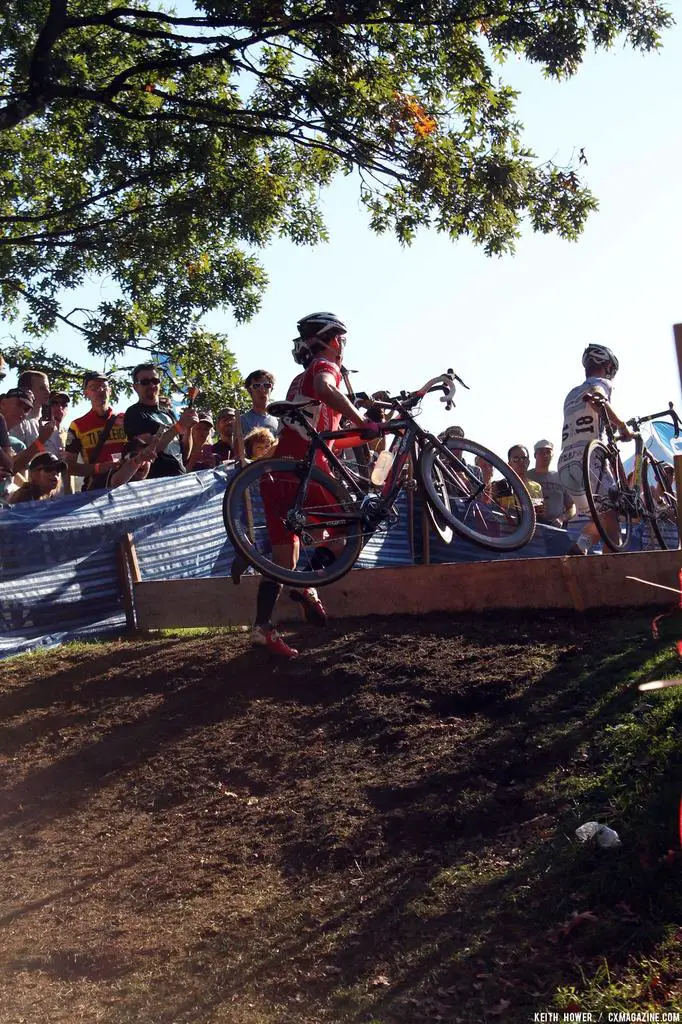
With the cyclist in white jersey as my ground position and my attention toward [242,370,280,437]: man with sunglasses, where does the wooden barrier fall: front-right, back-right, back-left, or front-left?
front-left

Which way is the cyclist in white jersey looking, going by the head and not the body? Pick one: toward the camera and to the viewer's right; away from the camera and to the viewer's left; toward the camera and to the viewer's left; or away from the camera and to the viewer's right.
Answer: away from the camera and to the viewer's right

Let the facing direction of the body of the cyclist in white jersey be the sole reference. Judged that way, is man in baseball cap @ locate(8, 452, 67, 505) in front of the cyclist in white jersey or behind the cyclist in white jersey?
behind

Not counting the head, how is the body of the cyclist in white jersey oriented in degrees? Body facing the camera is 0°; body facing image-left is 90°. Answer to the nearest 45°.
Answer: approximately 225°

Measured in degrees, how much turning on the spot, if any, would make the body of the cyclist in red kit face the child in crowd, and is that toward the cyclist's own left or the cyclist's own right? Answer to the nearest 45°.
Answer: approximately 90° to the cyclist's own left

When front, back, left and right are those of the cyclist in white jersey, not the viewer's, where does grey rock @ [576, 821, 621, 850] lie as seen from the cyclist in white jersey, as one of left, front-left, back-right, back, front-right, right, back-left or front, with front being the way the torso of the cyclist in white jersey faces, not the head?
back-right

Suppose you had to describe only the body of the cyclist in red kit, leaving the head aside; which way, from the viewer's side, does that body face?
to the viewer's right

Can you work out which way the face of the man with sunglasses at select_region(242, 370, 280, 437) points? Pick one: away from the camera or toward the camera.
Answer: toward the camera

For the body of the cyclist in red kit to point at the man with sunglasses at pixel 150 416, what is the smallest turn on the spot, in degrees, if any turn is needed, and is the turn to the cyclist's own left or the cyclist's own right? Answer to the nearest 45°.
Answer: approximately 135° to the cyclist's own left

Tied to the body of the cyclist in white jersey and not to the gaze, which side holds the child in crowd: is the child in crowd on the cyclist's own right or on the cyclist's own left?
on the cyclist's own left

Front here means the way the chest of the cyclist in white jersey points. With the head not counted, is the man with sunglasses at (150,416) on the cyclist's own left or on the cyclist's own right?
on the cyclist's own left

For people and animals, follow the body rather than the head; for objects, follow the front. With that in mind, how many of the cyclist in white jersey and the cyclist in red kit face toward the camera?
0

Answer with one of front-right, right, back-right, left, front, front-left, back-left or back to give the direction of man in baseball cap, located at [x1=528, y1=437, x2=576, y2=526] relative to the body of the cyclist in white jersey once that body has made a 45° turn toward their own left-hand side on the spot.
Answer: front
